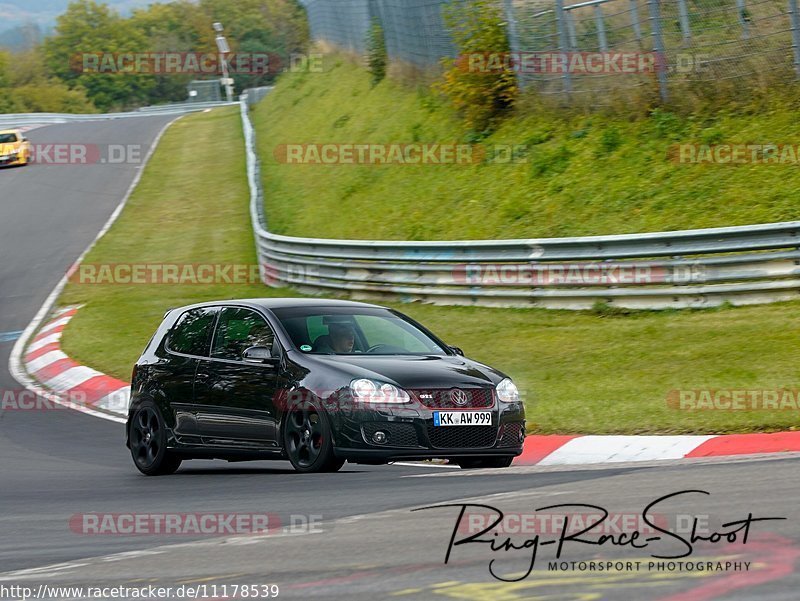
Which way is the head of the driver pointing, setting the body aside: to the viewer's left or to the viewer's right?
to the viewer's right

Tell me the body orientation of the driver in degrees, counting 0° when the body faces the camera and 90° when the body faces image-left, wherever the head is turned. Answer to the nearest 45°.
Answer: approximately 315°

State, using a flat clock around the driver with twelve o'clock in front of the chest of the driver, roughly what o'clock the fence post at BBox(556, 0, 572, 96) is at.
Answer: The fence post is roughly at 8 o'clock from the driver.

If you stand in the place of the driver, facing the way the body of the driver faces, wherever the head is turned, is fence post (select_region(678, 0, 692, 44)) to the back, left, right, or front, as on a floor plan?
left

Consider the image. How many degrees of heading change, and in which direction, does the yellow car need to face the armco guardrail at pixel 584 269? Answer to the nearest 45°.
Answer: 0° — it already faces it

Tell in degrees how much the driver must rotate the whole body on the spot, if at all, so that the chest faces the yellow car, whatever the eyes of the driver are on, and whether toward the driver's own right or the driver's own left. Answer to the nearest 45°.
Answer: approximately 135° to the driver's own left

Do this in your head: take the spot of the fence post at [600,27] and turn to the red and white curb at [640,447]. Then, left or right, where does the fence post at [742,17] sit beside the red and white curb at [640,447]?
left

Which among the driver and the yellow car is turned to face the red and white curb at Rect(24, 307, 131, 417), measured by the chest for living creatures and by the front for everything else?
the yellow car

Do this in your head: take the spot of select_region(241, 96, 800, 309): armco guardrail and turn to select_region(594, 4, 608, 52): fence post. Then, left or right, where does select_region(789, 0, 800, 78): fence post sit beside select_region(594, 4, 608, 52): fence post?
right

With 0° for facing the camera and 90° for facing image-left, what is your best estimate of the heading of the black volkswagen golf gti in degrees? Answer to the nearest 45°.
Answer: approximately 315°

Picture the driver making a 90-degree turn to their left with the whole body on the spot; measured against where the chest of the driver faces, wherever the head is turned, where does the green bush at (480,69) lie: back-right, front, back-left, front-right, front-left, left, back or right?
front-left
